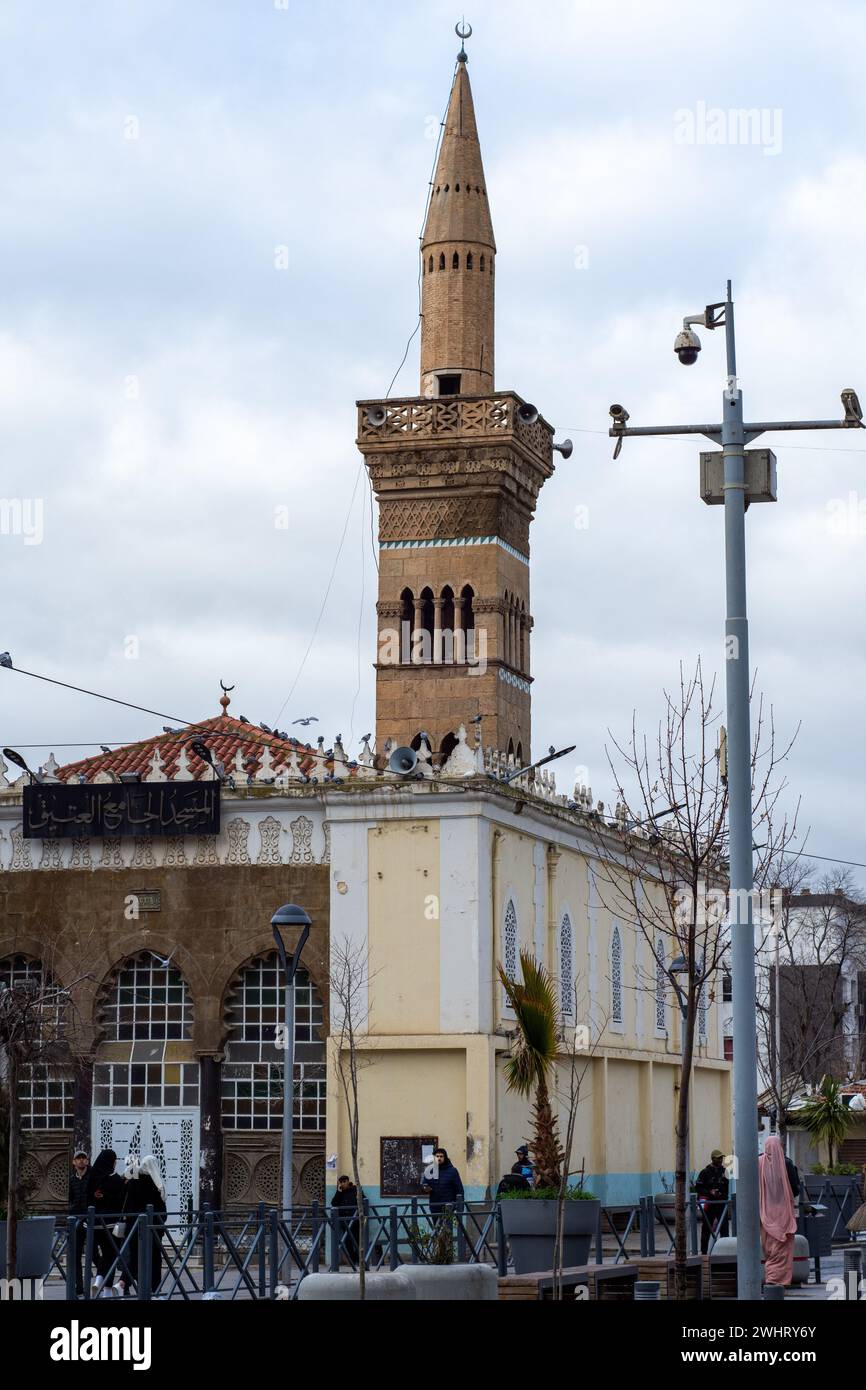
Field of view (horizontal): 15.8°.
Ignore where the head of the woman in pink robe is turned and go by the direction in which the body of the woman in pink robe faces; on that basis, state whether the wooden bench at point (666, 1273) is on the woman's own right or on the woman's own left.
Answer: on the woman's own left

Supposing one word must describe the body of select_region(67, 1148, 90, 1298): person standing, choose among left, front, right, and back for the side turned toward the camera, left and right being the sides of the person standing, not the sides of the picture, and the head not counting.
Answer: front

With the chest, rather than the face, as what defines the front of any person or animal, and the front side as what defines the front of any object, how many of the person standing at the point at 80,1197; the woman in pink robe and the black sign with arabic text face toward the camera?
2

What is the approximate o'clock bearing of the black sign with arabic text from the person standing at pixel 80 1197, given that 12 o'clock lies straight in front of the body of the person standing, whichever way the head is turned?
The black sign with arabic text is roughly at 6 o'clock from the person standing.

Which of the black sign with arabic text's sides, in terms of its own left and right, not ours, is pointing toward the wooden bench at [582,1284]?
front

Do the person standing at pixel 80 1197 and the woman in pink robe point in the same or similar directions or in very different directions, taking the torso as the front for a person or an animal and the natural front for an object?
very different directions

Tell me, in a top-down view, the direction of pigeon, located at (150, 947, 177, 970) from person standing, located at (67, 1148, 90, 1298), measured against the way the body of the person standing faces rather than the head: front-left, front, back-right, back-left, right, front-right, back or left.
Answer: back

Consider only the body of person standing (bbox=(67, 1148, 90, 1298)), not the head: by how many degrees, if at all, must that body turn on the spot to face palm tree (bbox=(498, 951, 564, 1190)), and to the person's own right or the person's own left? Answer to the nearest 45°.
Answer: approximately 90° to the person's own left
